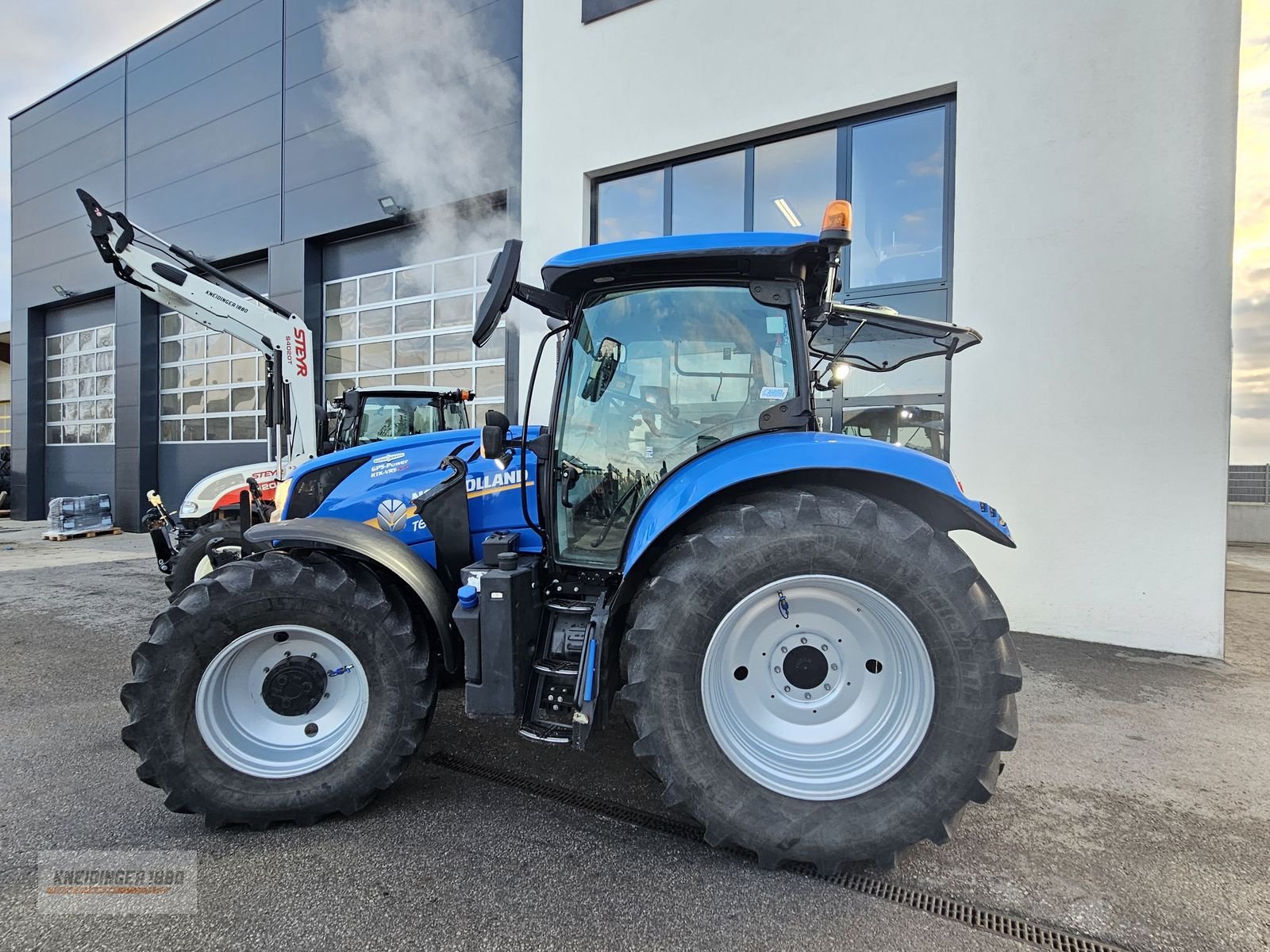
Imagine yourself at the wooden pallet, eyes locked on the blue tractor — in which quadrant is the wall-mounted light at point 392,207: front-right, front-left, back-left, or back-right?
front-left

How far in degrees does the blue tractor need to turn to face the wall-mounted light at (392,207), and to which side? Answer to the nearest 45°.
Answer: approximately 90° to its right

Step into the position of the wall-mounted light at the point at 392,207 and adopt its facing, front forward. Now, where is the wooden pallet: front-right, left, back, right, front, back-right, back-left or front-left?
right

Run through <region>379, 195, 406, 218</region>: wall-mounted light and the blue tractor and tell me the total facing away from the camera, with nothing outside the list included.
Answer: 0

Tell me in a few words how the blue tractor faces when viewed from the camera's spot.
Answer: facing to the left of the viewer
